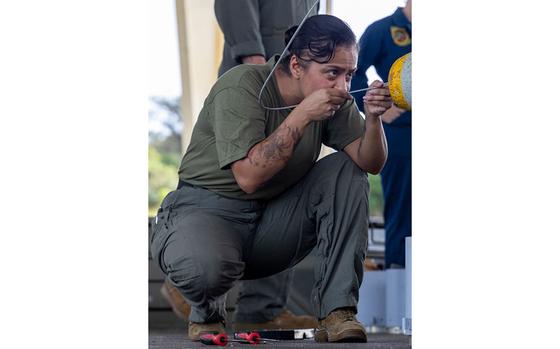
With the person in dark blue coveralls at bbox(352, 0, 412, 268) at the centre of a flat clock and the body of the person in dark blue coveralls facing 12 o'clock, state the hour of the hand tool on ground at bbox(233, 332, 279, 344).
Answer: The hand tool on ground is roughly at 1 o'clock from the person in dark blue coveralls.

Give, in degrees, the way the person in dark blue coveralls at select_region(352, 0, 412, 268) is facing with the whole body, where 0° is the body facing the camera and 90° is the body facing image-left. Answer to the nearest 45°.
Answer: approximately 0°

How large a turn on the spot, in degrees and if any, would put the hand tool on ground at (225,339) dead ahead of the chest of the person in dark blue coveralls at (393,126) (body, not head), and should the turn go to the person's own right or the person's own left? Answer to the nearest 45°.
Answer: approximately 45° to the person's own right
